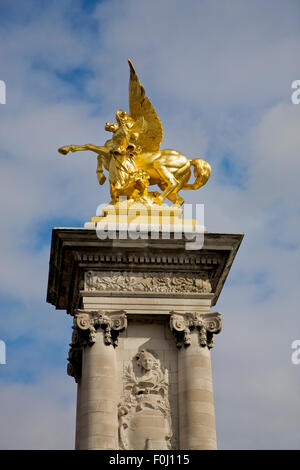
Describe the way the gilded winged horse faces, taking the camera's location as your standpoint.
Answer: facing to the left of the viewer
